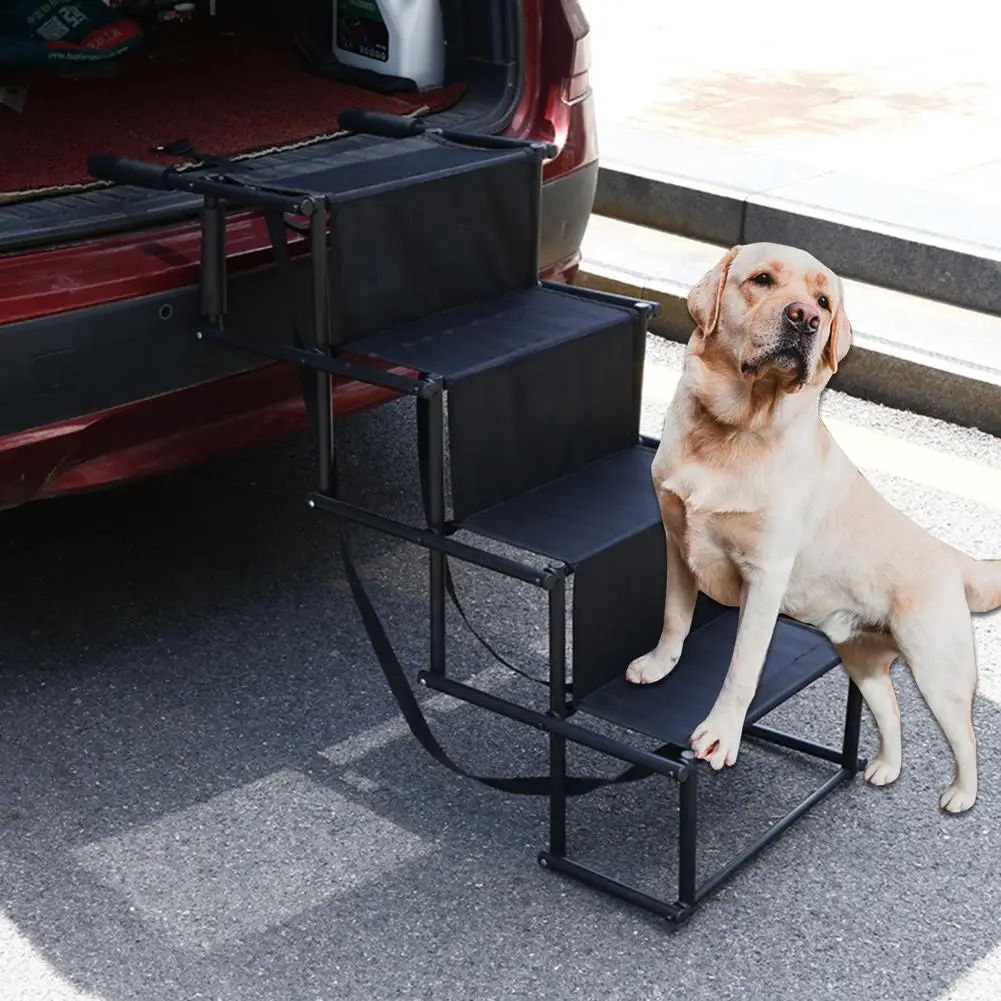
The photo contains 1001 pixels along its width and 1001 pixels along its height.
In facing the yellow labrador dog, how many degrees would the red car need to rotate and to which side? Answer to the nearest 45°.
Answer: approximately 180°

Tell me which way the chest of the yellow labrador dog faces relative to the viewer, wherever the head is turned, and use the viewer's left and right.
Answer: facing the viewer and to the left of the viewer

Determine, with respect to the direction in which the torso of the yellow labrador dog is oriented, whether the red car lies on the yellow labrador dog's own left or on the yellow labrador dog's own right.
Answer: on the yellow labrador dog's own right

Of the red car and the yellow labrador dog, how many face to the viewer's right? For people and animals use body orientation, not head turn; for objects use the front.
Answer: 0

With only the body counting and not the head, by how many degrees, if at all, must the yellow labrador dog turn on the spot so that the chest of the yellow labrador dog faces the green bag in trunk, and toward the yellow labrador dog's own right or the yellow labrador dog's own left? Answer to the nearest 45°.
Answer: approximately 90° to the yellow labrador dog's own right

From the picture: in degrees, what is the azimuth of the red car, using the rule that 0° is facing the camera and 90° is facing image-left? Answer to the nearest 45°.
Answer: approximately 135°
